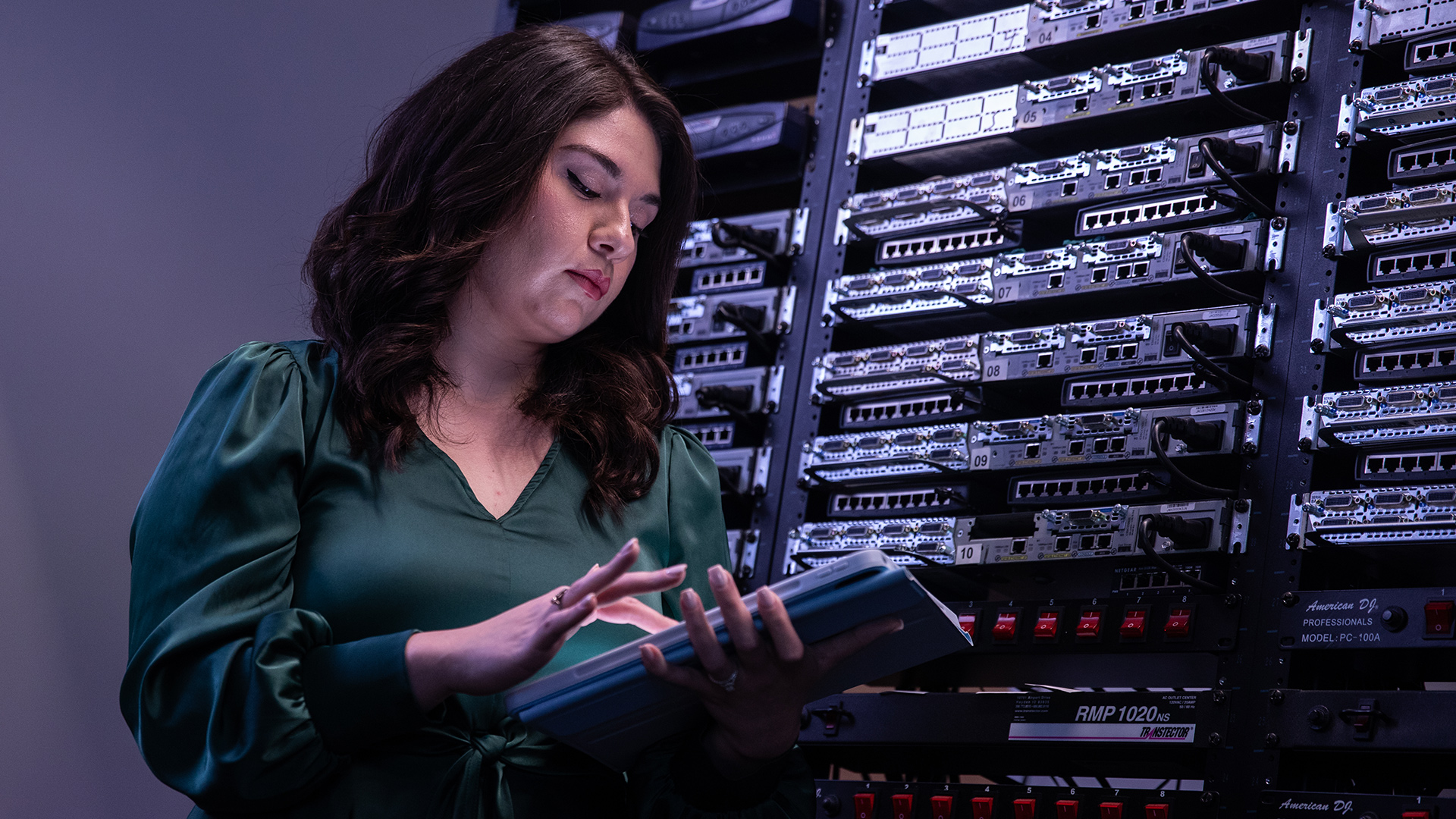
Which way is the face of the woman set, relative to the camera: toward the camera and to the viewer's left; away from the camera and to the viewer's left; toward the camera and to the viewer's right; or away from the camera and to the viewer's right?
toward the camera and to the viewer's right

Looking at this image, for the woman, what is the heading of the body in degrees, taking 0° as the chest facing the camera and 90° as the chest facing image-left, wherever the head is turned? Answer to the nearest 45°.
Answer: approximately 315°

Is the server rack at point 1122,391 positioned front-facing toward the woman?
yes

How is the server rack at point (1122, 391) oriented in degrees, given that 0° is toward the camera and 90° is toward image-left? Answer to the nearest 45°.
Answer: approximately 45°

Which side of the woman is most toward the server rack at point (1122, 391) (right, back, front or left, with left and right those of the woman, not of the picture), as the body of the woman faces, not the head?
left
